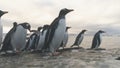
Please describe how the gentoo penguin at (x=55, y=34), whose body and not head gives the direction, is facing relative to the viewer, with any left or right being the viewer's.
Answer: facing the viewer and to the right of the viewer

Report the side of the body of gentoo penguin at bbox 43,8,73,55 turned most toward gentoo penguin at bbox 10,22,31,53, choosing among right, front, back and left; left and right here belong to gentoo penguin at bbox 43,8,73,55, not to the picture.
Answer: back
